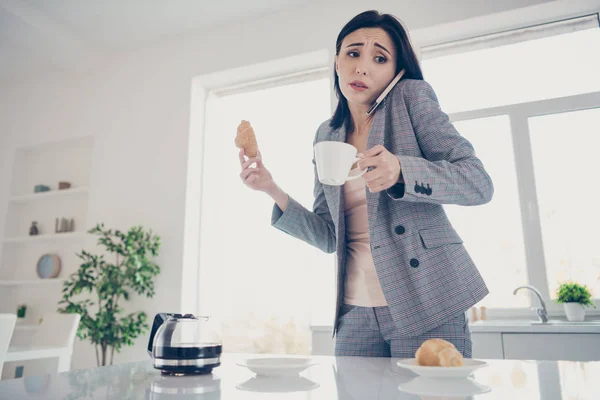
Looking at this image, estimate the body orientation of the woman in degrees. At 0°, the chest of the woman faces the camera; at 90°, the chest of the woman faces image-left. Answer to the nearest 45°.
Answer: approximately 45°

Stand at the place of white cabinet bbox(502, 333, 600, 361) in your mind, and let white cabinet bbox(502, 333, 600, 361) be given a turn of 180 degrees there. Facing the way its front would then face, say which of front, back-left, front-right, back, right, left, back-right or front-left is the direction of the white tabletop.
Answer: back

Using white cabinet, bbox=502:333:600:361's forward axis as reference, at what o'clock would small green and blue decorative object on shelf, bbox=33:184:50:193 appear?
The small green and blue decorative object on shelf is roughly at 3 o'clock from the white cabinet.

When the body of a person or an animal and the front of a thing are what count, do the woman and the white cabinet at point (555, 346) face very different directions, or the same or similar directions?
same or similar directions

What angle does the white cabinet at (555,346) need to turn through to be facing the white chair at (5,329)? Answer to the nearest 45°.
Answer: approximately 45° to its right

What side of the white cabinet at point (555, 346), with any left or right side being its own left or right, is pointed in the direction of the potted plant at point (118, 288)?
right

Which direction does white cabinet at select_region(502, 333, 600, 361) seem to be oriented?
toward the camera

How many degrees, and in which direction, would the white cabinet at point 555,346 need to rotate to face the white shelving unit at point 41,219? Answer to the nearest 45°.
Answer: approximately 90° to its right

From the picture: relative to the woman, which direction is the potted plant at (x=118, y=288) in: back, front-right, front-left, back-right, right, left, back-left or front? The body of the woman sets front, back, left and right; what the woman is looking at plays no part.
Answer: right

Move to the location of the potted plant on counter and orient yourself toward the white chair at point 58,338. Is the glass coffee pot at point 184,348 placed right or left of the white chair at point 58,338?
left

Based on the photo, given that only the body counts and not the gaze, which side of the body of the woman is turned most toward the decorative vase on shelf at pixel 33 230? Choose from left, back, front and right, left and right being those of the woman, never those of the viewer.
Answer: right

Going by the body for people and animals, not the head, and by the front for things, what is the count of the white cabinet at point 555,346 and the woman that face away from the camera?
0

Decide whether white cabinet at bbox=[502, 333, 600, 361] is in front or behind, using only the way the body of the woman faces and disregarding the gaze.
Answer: behind
